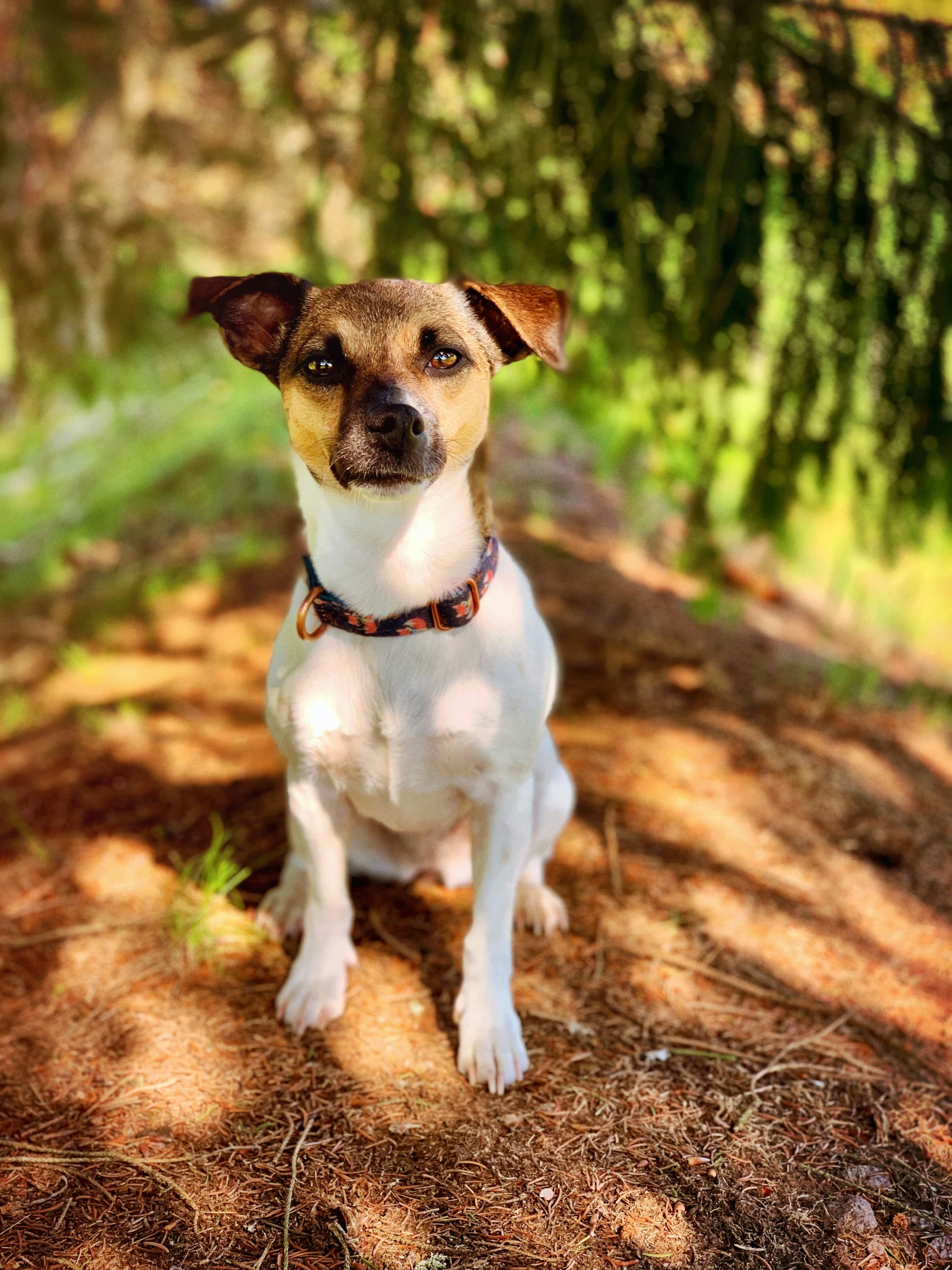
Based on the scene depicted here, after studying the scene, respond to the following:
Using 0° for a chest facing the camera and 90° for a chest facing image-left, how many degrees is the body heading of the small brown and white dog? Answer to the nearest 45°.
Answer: approximately 0°

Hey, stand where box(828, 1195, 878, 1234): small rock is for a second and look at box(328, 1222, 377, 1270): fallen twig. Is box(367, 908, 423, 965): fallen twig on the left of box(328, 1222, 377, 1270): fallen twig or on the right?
right

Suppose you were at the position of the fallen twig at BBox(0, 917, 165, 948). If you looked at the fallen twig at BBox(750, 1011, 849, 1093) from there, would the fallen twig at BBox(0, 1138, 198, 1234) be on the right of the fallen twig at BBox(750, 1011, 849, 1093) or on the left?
right

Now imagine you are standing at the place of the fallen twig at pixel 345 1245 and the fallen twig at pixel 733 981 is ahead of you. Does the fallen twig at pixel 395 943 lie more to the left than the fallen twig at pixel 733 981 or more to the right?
left

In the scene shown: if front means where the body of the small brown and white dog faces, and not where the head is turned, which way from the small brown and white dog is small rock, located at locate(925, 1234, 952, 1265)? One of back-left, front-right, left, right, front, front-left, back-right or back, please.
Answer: front-left

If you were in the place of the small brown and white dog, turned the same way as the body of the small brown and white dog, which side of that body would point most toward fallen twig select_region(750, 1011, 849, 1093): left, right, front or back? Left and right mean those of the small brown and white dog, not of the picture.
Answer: left
